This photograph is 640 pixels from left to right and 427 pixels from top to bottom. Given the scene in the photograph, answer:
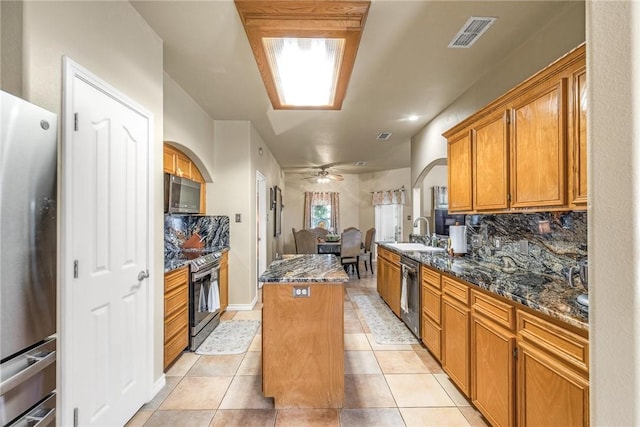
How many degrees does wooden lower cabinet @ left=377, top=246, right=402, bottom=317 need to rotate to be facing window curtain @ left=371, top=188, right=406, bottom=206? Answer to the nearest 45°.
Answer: approximately 90° to its right

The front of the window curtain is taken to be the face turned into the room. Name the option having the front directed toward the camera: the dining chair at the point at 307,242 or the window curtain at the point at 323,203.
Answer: the window curtain

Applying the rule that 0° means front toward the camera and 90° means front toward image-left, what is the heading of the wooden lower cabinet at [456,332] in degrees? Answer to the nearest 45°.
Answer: approximately 45°

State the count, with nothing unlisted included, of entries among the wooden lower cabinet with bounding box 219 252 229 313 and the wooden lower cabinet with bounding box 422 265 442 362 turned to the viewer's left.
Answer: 1

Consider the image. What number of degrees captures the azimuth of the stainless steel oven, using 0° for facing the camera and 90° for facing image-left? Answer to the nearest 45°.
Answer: approximately 315°

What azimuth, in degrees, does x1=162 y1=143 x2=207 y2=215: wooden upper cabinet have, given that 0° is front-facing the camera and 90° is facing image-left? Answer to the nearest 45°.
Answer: approximately 315°

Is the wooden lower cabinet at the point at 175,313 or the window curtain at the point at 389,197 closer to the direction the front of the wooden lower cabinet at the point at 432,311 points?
the wooden lower cabinet

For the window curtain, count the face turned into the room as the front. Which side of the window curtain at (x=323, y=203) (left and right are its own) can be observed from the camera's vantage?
front

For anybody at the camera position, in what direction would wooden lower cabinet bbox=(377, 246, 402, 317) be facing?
facing to the left of the viewer

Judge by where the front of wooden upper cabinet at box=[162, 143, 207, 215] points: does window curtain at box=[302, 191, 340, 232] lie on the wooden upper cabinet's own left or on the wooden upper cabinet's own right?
on the wooden upper cabinet's own left

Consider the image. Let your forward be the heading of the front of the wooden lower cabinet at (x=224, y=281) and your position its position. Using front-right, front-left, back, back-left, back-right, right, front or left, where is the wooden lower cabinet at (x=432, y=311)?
front-right

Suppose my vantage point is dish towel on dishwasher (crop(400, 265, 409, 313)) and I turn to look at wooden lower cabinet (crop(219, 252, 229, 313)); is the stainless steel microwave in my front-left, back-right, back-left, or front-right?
front-left

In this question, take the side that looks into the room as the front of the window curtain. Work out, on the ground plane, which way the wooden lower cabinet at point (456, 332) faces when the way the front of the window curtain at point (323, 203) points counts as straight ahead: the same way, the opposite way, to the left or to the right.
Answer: to the right

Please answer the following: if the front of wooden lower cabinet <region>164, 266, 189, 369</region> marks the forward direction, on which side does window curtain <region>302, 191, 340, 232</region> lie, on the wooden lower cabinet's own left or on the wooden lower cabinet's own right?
on the wooden lower cabinet's own left

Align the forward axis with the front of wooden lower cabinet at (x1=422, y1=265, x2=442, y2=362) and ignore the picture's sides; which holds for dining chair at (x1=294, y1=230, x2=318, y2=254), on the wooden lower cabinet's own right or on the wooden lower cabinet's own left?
on the wooden lower cabinet's own right

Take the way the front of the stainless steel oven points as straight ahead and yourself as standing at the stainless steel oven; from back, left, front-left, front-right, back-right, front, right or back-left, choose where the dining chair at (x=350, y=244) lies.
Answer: left

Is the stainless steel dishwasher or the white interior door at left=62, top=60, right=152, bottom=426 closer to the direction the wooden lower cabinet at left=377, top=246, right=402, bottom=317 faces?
the white interior door

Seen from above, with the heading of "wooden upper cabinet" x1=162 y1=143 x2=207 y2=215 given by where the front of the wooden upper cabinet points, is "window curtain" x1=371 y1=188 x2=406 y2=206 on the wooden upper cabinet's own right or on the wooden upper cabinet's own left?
on the wooden upper cabinet's own left

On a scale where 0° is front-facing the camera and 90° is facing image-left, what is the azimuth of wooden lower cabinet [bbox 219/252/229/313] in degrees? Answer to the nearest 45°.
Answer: approximately 270°

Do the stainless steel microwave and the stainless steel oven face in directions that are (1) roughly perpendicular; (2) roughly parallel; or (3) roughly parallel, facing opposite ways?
roughly parallel

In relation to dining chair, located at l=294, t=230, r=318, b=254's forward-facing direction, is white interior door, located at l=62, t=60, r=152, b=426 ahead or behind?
behind

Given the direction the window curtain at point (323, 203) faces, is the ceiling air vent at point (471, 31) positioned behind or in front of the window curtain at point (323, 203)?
in front
